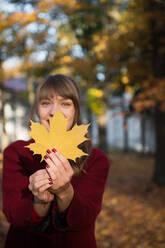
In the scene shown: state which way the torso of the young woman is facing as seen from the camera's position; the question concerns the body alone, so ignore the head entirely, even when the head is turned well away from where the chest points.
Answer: toward the camera

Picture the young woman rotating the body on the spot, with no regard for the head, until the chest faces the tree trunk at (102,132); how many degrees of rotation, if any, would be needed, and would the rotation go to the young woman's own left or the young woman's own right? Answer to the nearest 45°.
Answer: approximately 180°

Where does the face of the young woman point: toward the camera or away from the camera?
toward the camera

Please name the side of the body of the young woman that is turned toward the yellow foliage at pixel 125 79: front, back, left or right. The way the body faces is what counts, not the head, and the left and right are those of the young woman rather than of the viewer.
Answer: back

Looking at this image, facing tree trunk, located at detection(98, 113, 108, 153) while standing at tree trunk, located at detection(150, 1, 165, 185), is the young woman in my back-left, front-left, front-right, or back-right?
back-left

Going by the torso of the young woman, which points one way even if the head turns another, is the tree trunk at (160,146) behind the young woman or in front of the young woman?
behind

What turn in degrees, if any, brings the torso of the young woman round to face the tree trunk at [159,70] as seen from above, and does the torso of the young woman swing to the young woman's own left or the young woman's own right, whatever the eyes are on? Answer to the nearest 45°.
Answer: approximately 135° to the young woman's own left
